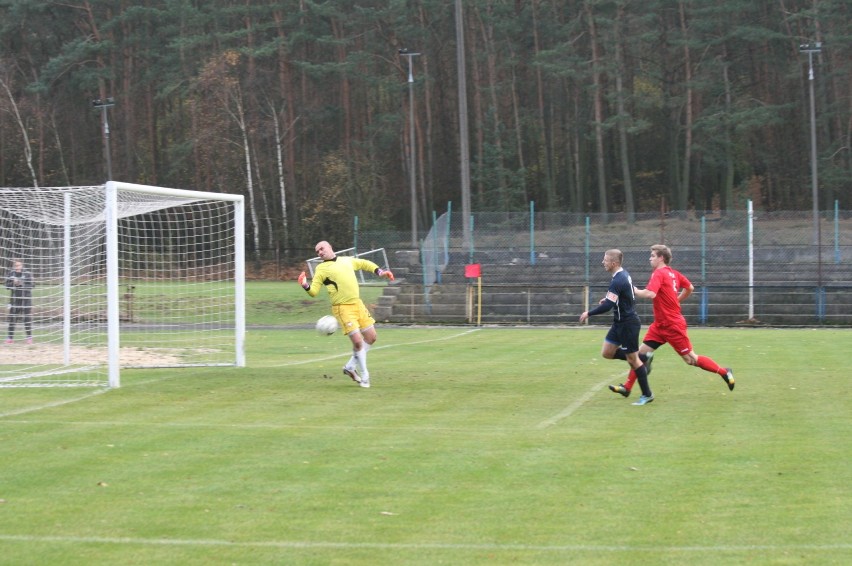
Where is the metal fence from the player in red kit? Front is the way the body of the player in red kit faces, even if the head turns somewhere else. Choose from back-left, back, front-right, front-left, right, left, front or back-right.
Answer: right

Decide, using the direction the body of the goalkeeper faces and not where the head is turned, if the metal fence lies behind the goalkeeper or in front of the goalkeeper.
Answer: behind

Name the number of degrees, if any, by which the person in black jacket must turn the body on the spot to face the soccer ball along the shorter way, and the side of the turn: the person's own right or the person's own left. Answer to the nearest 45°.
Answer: approximately 45° to the person's own left

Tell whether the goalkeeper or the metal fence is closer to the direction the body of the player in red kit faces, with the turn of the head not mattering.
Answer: the goalkeeper

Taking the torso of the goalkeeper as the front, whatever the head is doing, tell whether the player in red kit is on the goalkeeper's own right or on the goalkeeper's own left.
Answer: on the goalkeeper's own left

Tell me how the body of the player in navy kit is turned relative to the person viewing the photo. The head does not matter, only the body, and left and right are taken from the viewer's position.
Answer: facing to the left of the viewer

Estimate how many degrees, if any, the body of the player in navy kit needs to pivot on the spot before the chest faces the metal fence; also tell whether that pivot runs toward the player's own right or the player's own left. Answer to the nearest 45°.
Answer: approximately 90° to the player's own right

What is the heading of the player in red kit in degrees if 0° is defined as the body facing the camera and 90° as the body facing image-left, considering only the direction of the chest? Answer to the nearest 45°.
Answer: approximately 90°

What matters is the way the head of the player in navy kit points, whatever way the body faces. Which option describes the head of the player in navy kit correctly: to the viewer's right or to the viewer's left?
to the viewer's left

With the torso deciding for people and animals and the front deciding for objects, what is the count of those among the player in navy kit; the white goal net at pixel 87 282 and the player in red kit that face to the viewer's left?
2

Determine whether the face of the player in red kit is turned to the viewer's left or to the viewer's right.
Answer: to the viewer's left
